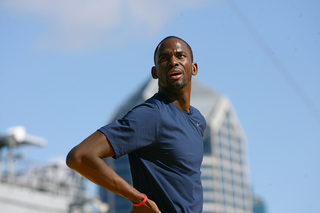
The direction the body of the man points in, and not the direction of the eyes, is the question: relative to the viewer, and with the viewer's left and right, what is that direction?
facing the viewer and to the right of the viewer

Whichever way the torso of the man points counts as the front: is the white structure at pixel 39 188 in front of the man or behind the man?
behind
